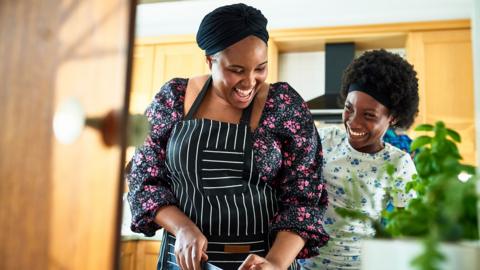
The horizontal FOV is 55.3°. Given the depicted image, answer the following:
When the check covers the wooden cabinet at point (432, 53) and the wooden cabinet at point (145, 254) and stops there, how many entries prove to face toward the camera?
2

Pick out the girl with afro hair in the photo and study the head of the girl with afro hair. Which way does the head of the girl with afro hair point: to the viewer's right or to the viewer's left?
to the viewer's left

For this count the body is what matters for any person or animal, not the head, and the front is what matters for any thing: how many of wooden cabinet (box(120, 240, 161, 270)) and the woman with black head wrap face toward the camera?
2

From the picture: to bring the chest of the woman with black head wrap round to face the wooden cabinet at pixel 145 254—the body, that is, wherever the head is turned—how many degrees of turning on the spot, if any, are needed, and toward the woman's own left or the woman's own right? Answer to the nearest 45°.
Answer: approximately 180°

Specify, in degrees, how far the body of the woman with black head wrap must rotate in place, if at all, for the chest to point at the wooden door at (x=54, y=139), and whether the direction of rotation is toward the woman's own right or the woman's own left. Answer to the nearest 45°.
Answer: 0° — they already face it

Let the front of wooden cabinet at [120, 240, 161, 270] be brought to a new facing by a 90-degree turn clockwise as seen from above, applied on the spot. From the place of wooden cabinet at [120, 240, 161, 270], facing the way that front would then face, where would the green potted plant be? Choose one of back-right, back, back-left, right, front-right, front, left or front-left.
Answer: left

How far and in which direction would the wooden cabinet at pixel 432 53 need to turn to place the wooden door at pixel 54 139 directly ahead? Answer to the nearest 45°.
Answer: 0° — it already faces it

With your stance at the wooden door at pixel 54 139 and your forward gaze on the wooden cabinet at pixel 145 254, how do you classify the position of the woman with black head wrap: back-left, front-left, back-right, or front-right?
front-right

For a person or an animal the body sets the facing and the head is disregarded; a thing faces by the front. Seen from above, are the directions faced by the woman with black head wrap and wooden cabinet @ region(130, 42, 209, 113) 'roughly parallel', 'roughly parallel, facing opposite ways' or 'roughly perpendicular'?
roughly parallel

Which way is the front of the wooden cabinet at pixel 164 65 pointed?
toward the camera

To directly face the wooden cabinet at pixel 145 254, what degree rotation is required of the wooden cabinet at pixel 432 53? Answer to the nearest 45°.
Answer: approximately 90° to its right

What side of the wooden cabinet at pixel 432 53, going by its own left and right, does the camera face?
front

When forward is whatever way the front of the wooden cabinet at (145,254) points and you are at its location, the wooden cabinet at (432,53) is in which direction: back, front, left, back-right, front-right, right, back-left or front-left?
left
